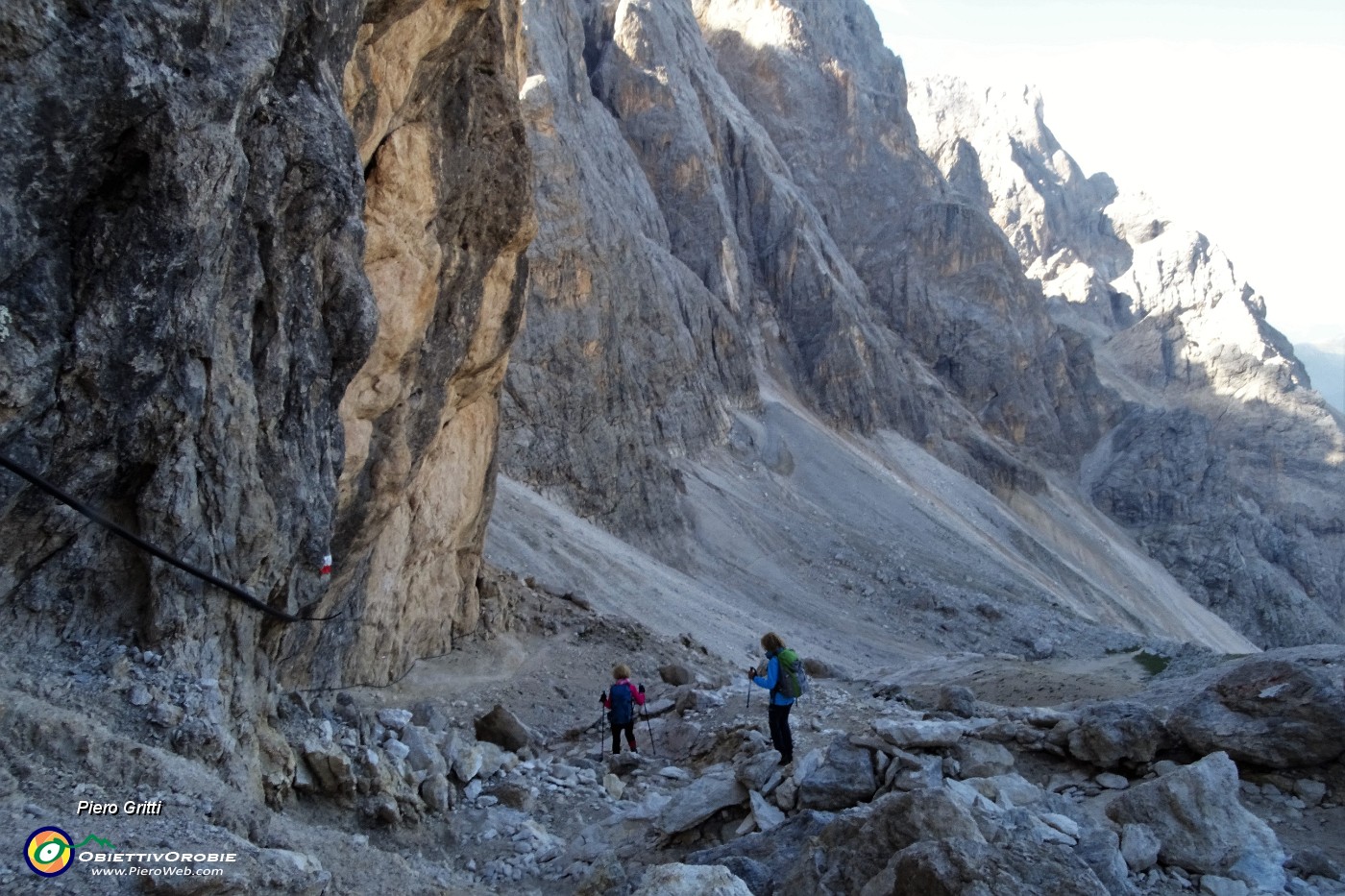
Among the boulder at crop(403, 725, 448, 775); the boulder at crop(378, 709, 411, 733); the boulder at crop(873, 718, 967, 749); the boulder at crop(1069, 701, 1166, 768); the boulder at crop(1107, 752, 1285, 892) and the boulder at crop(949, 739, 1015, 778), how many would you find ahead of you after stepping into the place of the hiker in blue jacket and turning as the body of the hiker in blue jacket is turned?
2

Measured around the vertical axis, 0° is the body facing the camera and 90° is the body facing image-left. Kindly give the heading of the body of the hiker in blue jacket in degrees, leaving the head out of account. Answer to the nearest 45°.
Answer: approximately 90°

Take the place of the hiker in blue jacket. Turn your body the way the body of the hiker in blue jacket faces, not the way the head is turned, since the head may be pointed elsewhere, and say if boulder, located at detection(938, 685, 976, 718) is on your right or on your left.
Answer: on your right

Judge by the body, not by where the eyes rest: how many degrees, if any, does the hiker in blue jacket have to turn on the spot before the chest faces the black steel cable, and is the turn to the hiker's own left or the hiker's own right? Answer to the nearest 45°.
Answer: approximately 45° to the hiker's own left

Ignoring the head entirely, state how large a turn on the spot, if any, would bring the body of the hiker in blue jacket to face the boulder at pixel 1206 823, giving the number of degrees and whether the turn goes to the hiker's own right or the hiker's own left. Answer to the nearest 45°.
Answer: approximately 135° to the hiker's own left

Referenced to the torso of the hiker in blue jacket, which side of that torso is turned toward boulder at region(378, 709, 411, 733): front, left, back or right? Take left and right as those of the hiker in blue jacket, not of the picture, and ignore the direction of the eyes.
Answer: front

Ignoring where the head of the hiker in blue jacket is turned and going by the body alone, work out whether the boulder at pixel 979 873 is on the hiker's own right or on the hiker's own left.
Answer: on the hiker's own left

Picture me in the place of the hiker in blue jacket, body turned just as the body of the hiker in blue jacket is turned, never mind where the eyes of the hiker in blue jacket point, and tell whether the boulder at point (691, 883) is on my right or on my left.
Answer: on my left

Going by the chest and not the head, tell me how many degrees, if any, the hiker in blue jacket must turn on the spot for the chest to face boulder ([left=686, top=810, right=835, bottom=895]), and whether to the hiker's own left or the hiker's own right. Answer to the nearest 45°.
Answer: approximately 90° to the hiker's own left

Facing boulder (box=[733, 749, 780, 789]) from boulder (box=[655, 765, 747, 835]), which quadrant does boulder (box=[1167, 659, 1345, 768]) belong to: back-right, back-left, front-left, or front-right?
front-right

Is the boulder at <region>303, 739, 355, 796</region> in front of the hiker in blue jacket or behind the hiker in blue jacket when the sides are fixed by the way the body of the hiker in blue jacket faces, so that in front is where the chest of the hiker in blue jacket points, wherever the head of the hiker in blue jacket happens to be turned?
in front
